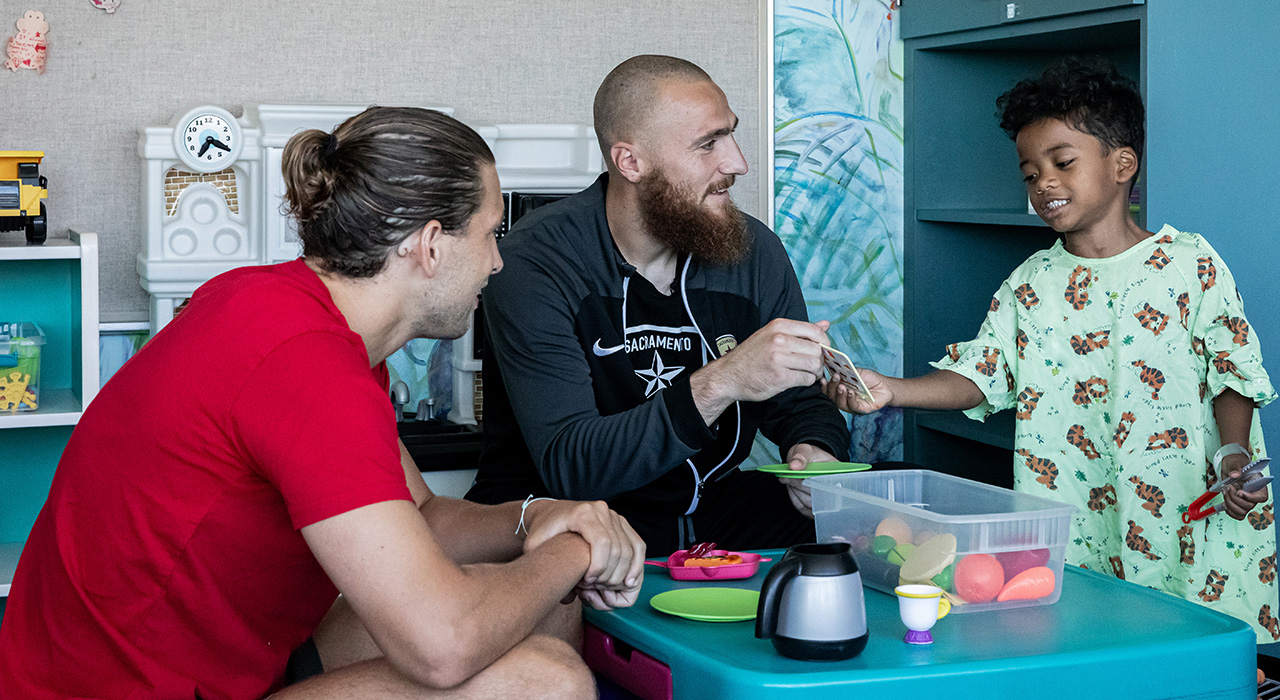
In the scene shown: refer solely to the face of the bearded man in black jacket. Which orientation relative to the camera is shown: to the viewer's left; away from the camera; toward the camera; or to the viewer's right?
to the viewer's right

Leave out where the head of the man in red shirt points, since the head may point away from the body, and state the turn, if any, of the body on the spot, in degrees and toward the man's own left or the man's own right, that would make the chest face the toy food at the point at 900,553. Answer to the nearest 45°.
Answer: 0° — they already face it

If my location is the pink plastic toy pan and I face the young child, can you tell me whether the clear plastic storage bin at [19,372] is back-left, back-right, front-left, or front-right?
back-left

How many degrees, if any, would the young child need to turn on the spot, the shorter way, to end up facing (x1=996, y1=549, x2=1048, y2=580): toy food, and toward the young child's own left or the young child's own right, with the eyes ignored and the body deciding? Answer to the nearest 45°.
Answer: approximately 45° to the young child's own left

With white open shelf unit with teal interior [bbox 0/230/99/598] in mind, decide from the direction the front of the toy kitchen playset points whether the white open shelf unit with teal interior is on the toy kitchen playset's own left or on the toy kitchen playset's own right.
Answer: on the toy kitchen playset's own right

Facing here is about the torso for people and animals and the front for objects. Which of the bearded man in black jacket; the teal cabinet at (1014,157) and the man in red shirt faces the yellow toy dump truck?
the teal cabinet

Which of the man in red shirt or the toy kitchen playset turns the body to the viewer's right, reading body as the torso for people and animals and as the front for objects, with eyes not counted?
the man in red shirt

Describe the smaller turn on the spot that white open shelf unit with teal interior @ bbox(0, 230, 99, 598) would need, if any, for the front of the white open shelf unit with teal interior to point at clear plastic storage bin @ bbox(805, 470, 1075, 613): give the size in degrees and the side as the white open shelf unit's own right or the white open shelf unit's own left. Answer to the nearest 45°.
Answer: approximately 45° to the white open shelf unit's own left

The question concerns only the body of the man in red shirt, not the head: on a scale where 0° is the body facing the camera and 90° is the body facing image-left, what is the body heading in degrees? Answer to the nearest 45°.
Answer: approximately 270°

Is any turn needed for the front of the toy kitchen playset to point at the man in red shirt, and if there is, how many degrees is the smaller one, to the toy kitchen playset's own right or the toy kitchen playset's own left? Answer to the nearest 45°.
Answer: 0° — it already faces them

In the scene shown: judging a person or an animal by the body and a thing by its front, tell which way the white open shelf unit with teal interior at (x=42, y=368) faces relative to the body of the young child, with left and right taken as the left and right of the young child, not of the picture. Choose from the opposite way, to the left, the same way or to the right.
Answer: to the left

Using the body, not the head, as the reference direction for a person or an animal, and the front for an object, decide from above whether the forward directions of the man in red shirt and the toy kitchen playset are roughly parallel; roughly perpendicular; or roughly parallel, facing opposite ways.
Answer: roughly perpendicular

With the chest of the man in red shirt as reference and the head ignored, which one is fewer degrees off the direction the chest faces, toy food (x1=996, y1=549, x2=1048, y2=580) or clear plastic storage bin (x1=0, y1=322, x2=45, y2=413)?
the toy food

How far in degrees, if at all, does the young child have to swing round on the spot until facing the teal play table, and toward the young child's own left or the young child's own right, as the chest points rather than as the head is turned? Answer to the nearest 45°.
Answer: approximately 45° to the young child's own left
